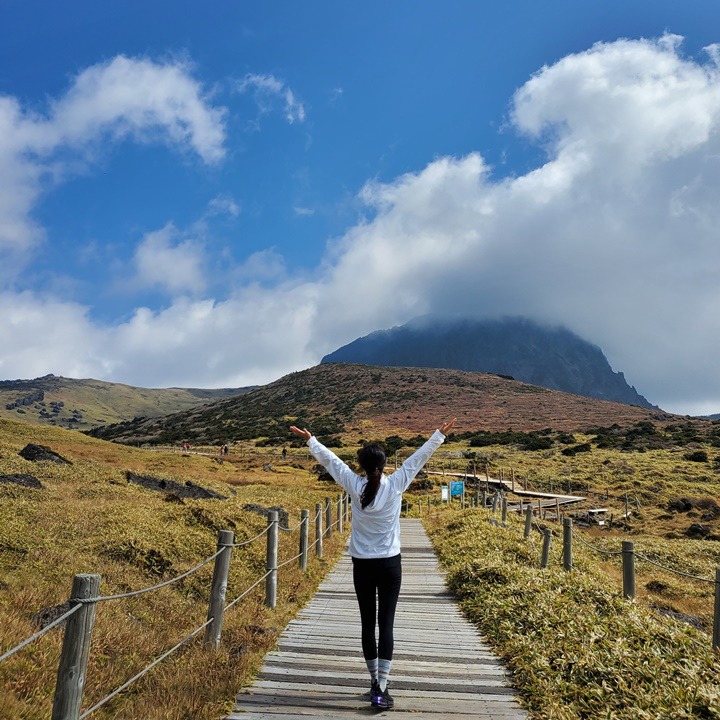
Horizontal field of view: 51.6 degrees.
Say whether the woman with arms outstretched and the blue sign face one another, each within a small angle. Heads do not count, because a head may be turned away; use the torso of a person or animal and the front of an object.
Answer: yes

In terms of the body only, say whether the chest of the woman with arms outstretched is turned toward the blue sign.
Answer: yes

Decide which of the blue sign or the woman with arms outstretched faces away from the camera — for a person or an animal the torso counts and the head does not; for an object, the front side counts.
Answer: the woman with arms outstretched

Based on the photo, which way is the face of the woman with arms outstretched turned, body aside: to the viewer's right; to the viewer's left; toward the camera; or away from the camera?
away from the camera

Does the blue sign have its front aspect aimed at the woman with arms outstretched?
yes

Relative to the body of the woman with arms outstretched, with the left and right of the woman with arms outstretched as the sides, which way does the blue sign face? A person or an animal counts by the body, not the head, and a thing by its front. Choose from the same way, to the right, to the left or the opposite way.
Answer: the opposite way

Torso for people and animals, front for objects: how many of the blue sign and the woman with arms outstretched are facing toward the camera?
1

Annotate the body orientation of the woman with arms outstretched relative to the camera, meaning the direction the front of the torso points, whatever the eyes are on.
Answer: away from the camera
